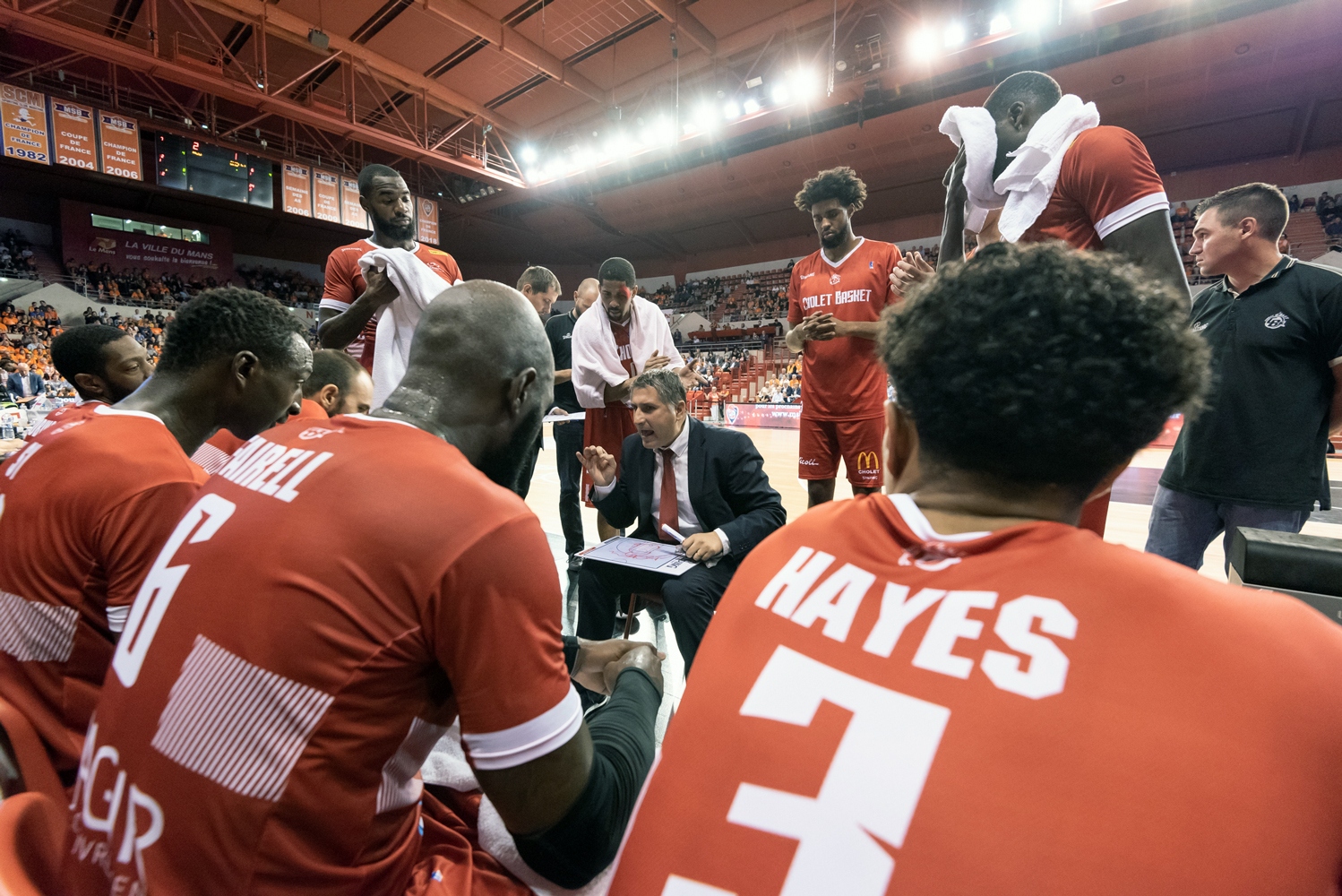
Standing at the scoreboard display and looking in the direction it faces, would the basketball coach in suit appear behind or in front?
in front

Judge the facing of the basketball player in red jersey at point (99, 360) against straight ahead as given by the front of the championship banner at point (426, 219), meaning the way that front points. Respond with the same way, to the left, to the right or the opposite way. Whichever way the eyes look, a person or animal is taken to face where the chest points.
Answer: to the left

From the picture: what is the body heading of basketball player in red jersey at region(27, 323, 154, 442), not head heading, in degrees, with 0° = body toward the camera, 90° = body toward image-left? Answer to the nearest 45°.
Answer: approximately 270°

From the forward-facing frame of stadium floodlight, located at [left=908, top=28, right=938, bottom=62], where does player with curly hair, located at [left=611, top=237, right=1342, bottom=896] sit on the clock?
The player with curly hair is roughly at 12 o'clock from the stadium floodlight.

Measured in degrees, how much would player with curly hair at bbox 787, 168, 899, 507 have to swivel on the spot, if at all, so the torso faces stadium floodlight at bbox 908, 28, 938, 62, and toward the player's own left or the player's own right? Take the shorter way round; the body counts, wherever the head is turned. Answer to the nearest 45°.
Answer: approximately 180°

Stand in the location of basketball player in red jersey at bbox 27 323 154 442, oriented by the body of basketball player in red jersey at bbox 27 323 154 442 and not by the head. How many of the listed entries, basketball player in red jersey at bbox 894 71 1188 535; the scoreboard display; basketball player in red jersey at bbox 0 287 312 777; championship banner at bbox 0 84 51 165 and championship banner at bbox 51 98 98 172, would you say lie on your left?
3

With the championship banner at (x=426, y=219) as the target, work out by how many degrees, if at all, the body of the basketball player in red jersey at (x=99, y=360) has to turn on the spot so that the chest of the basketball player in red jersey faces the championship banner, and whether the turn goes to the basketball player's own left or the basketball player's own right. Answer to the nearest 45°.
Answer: approximately 45° to the basketball player's own left

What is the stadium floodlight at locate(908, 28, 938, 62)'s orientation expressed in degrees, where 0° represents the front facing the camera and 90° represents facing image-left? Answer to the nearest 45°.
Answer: approximately 0°

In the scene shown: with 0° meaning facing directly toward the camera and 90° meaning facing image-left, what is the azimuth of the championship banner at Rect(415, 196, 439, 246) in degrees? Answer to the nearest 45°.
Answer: approximately 315°

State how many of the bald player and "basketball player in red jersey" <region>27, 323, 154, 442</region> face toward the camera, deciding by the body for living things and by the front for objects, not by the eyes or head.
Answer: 0

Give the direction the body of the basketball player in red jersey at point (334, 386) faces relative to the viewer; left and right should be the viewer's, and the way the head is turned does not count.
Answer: facing to the right of the viewer

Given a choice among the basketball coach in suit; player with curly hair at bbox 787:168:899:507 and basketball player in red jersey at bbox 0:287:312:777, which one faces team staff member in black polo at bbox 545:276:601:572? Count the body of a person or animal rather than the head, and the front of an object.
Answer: the basketball player in red jersey

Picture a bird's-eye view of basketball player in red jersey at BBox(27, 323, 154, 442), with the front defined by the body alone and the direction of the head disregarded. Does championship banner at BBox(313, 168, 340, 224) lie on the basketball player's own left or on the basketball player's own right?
on the basketball player's own left

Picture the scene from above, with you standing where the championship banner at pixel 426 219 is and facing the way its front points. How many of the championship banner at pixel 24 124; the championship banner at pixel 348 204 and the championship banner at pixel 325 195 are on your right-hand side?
3

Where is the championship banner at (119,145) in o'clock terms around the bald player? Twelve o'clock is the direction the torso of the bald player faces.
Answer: The championship banner is roughly at 10 o'clock from the bald player.

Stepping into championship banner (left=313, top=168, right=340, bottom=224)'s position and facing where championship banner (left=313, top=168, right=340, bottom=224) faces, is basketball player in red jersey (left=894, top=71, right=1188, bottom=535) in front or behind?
in front

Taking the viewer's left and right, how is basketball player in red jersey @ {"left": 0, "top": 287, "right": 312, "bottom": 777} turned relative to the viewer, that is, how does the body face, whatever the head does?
facing away from the viewer and to the right of the viewer
